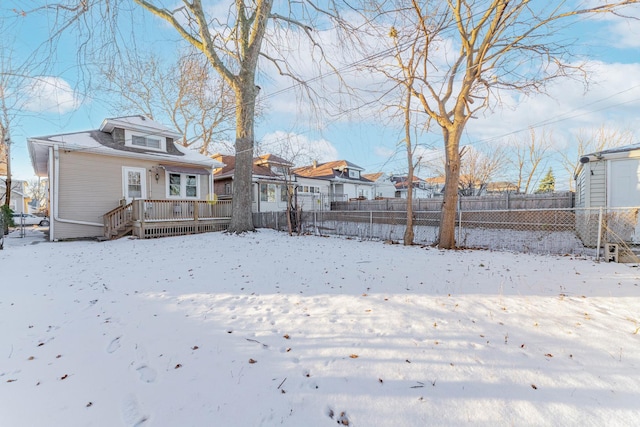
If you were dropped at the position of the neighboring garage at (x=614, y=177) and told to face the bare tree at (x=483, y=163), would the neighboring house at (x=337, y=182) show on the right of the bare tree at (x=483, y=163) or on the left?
left

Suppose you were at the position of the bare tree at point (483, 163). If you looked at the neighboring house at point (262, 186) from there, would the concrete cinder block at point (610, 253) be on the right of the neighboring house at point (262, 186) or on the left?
left

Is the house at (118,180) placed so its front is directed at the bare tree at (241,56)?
yes
